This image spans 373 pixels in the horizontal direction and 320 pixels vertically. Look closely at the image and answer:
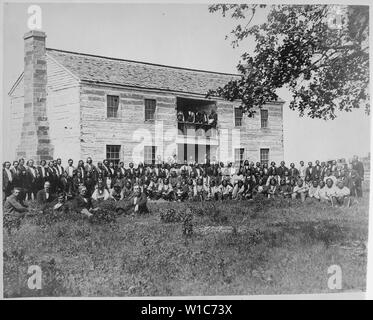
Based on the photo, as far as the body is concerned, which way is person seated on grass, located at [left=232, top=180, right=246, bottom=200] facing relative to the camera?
toward the camera

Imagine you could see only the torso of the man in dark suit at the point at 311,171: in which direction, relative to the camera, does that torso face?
toward the camera

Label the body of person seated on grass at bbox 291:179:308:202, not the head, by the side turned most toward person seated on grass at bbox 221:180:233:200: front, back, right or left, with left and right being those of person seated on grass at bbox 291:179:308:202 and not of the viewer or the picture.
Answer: right

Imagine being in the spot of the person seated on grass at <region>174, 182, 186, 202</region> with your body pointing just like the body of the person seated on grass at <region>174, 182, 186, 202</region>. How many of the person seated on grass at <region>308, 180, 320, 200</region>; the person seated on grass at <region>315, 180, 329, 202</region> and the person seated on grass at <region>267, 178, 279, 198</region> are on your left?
3

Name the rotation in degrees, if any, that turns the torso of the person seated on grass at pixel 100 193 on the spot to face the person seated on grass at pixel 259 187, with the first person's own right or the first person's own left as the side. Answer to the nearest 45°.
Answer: approximately 90° to the first person's own left

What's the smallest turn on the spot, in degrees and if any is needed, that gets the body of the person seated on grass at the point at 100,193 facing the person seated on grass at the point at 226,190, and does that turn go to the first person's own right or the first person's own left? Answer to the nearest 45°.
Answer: approximately 90° to the first person's own left

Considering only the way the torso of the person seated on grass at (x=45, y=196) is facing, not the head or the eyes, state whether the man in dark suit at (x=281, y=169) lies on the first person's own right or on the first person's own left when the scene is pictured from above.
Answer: on the first person's own left

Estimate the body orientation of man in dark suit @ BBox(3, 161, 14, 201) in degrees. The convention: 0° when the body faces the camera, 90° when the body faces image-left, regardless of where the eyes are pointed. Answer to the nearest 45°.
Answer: approximately 315°

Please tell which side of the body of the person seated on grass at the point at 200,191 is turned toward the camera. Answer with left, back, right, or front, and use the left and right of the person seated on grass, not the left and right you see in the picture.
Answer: front

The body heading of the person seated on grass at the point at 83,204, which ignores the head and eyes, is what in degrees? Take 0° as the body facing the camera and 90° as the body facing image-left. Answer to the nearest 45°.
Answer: approximately 315°

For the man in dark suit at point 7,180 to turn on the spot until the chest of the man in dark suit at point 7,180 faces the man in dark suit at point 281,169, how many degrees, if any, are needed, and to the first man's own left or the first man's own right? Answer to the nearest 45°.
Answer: approximately 45° to the first man's own left

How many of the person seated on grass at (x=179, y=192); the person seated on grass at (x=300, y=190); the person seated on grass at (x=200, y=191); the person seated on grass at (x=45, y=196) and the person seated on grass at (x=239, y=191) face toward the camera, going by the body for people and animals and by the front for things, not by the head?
5

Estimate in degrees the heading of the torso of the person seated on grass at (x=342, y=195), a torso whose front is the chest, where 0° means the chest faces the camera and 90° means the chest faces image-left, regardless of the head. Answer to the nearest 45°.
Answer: approximately 45°

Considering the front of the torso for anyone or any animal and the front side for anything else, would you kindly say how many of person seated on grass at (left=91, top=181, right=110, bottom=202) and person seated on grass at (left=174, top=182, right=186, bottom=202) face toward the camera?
2

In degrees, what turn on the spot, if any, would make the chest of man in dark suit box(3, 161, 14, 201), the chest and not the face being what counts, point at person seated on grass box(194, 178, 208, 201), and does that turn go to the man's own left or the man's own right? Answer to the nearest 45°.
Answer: approximately 45° to the man's own left

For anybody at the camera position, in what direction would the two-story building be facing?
facing the viewer and to the right of the viewer
